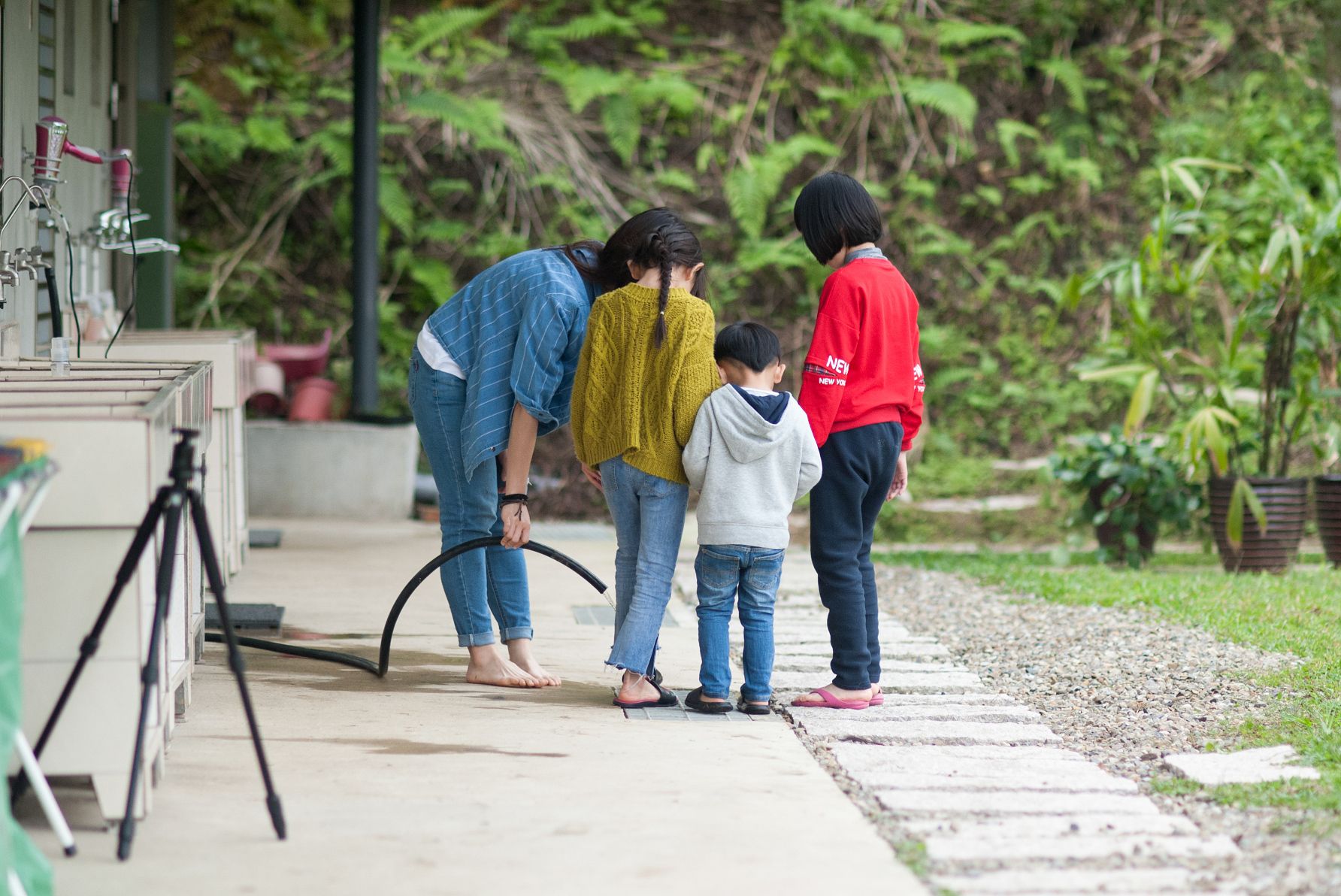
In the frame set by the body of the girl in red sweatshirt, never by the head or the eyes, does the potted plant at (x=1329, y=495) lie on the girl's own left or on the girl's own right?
on the girl's own right

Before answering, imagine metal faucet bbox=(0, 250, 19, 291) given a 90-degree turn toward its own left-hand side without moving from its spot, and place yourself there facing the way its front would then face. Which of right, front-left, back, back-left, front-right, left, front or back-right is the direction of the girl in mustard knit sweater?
back-right

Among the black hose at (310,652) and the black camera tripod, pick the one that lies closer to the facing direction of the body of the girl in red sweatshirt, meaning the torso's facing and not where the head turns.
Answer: the black hose

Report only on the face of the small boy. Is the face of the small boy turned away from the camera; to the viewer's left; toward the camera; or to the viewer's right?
away from the camera

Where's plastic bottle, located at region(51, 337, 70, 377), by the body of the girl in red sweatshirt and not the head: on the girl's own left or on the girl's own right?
on the girl's own left

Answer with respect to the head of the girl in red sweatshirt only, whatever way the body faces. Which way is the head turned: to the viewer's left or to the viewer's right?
to the viewer's left

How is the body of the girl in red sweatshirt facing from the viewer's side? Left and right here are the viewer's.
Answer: facing away from the viewer and to the left of the viewer

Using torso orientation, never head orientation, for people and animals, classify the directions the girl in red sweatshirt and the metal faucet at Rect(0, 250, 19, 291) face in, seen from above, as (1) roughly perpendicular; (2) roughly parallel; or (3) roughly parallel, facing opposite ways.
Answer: roughly perpendicular

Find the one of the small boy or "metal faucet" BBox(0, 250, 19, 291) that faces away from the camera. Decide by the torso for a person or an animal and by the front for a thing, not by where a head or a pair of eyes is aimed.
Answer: the small boy

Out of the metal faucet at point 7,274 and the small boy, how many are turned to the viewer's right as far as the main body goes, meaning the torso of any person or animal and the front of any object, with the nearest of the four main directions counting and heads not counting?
1

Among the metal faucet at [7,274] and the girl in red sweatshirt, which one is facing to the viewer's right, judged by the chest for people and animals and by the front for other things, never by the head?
the metal faucet

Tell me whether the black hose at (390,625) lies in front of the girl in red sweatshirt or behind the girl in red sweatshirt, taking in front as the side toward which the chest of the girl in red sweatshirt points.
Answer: in front

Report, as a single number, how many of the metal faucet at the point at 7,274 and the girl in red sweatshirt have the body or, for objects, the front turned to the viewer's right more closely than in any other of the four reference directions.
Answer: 1

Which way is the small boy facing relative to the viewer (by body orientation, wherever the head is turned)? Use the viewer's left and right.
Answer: facing away from the viewer

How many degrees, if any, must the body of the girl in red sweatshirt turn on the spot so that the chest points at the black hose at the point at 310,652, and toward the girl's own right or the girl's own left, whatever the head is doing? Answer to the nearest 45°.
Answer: approximately 45° to the girl's own left
